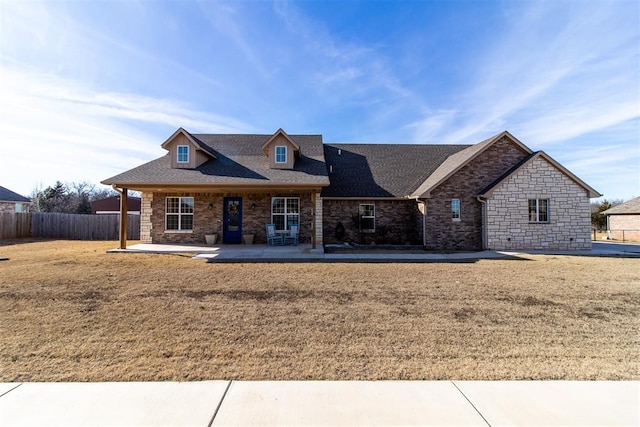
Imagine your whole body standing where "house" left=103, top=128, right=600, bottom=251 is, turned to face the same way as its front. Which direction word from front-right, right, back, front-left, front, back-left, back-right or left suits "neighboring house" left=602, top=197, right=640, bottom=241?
back-left

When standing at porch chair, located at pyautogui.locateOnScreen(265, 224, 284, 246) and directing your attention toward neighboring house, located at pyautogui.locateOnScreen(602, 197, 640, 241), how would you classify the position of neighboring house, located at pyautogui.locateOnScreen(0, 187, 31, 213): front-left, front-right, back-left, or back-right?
back-left

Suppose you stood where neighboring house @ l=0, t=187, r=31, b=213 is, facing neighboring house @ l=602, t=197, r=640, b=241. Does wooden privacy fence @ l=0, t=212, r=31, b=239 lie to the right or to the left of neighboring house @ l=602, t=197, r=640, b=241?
right

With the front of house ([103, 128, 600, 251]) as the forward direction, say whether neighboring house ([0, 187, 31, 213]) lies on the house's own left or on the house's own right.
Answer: on the house's own right

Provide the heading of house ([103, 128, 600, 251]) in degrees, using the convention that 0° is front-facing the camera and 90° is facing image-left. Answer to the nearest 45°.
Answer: approximately 0°

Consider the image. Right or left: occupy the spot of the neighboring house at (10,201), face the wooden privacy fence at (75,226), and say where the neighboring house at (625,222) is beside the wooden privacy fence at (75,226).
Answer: left

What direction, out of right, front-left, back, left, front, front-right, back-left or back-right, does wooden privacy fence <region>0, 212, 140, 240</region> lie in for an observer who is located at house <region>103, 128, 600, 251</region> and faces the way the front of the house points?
right

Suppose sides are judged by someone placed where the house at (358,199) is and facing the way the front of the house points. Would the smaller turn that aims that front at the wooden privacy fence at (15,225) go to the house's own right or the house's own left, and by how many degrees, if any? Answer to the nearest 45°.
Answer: approximately 90° to the house's own right
